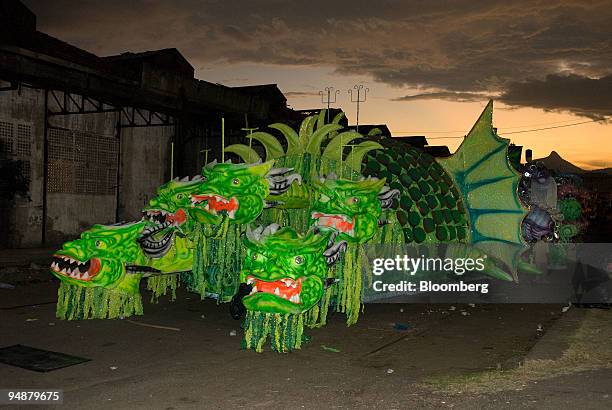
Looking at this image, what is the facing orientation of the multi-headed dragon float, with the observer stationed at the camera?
facing the viewer and to the left of the viewer

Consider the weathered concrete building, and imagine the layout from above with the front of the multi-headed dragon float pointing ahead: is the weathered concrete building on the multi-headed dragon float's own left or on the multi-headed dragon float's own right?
on the multi-headed dragon float's own right
